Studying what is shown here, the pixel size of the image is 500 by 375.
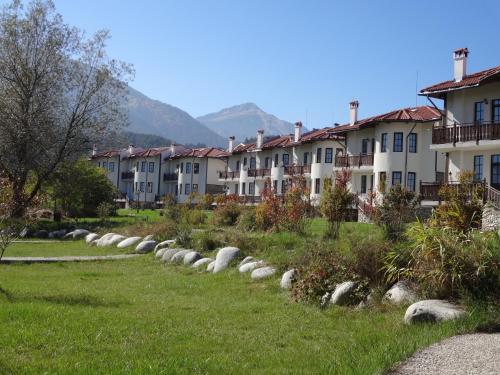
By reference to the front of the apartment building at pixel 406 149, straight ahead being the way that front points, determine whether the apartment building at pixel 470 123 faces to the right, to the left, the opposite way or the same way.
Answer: the same way

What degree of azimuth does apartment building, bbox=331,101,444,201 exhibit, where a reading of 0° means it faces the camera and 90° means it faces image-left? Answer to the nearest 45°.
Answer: approximately 45°

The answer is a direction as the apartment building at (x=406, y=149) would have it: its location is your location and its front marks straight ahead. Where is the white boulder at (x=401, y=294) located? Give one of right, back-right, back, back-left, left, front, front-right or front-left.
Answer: front-left

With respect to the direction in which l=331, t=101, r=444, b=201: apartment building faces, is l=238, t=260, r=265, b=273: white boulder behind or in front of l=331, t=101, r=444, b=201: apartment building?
in front

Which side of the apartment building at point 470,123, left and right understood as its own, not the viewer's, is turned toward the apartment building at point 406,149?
right

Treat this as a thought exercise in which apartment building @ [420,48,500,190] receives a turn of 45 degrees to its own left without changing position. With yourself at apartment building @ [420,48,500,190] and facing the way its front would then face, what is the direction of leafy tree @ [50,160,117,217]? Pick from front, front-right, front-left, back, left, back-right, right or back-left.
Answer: right

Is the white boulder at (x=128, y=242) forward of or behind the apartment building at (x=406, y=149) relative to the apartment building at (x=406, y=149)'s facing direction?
forward

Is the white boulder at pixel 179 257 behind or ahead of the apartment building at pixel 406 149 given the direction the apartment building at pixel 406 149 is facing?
ahead

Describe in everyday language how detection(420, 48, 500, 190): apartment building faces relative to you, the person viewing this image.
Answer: facing the viewer and to the left of the viewer

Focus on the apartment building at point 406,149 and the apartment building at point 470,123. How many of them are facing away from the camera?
0
